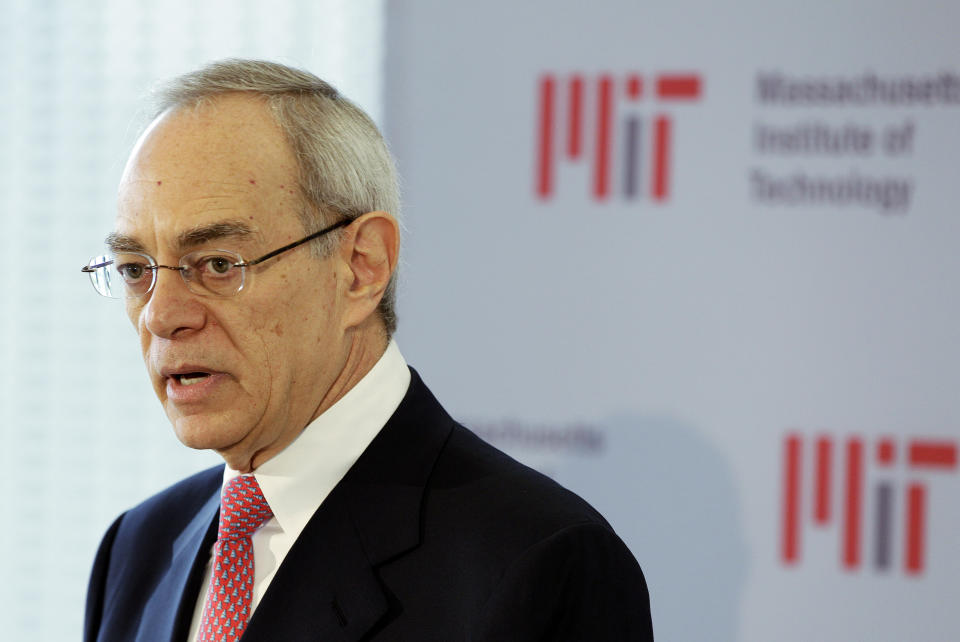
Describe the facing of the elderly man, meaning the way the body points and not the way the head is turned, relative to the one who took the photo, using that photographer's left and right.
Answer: facing the viewer and to the left of the viewer

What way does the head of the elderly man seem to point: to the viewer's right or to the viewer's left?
to the viewer's left
